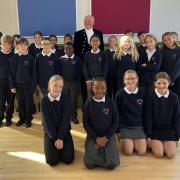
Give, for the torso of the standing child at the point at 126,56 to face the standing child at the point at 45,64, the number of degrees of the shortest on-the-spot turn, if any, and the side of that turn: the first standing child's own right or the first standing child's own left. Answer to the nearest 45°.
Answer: approximately 90° to the first standing child's own right

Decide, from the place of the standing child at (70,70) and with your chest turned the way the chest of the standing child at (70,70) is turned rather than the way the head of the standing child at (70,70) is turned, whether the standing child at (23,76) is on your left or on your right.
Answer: on your right

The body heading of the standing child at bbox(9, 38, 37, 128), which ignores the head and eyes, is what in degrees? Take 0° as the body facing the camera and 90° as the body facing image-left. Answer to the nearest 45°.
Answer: approximately 0°

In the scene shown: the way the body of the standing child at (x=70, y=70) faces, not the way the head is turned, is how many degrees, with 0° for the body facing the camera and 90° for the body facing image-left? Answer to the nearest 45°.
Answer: approximately 0°

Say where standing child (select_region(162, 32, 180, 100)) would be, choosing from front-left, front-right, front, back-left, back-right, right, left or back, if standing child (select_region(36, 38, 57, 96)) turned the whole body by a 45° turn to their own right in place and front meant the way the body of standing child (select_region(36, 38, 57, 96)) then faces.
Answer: back-left

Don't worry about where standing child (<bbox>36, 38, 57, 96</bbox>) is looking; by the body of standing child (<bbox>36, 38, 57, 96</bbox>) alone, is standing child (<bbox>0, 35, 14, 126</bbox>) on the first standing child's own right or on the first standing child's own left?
on the first standing child's own right
